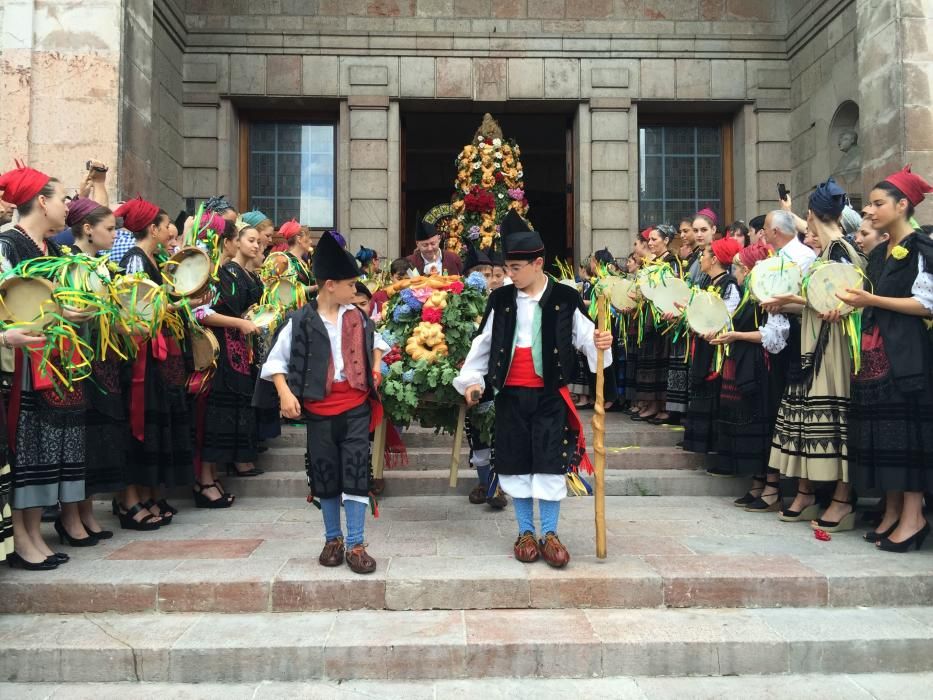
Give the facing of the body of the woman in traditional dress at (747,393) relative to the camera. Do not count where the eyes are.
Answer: to the viewer's left

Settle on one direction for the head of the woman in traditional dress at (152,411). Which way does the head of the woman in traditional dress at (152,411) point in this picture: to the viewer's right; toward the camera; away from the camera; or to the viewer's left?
to the viewer's right

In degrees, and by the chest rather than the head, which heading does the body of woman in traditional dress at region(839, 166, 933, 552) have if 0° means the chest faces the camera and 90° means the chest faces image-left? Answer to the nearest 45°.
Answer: approximately 90°

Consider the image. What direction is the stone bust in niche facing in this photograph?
to the viewer's left

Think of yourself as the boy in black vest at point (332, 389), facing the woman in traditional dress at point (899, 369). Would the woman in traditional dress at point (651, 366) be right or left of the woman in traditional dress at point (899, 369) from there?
left

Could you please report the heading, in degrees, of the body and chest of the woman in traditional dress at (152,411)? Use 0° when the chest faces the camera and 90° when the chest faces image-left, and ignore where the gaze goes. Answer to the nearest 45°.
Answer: approximately 270°

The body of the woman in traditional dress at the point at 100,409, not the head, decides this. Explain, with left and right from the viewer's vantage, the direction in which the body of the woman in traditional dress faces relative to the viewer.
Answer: facing to the right of the viewer

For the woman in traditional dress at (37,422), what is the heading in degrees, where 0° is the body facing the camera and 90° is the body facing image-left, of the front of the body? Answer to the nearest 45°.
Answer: approximately 270°

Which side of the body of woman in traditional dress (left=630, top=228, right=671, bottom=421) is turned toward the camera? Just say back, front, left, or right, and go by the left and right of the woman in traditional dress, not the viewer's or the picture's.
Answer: left

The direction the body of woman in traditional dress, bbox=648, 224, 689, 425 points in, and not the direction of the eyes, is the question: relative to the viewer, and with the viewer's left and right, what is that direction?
facing to the left of the viewer
